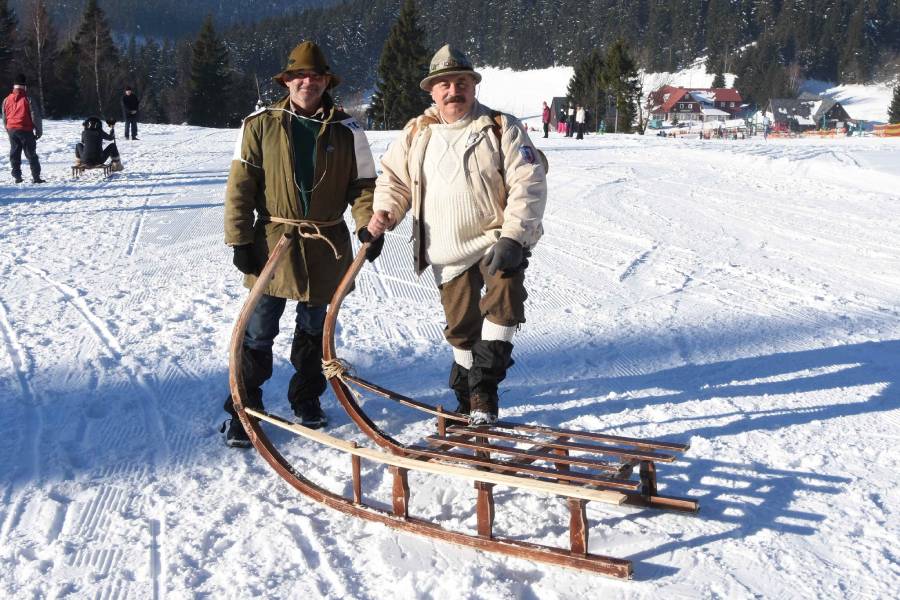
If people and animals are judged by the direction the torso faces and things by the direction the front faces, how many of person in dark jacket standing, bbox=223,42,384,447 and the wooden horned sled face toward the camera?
1

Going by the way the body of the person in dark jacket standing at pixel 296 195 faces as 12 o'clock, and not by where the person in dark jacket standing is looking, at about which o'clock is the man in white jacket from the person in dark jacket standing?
The man in white jacket is roughly at 10 o'clock from the person in dark jacket standing.

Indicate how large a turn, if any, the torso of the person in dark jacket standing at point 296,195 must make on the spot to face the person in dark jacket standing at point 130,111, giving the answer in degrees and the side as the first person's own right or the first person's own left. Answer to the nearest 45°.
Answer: approximately 180°

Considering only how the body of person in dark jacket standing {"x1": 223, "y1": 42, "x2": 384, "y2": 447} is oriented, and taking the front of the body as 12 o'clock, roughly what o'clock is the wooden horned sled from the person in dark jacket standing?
The wooden horned sled is roughly at 11 o'clock from the person in dark jacket standing.

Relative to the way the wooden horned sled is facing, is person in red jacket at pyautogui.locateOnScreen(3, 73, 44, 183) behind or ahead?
ahead

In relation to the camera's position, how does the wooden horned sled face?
facing away from the viewer and to the left of the viewer

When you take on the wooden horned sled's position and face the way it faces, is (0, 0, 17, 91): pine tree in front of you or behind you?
in front

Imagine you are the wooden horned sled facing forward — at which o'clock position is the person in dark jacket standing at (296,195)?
The person in dark jacket standing is roughly at 12 o'clock from the wooden horned sled.

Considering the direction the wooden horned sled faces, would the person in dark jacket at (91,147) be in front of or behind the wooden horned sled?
in front

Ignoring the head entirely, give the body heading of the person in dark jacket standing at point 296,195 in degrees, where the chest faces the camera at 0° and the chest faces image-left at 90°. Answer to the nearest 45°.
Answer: approximately 0°
